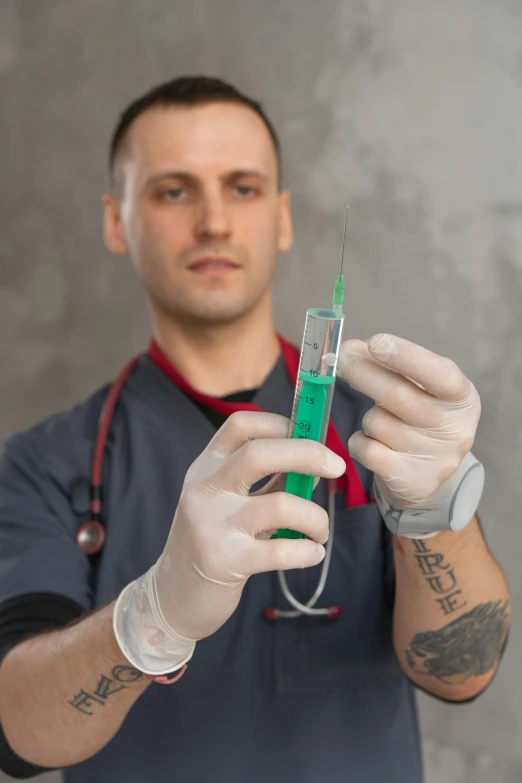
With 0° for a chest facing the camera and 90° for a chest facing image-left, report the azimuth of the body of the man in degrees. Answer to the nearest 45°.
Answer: approximately 0°
